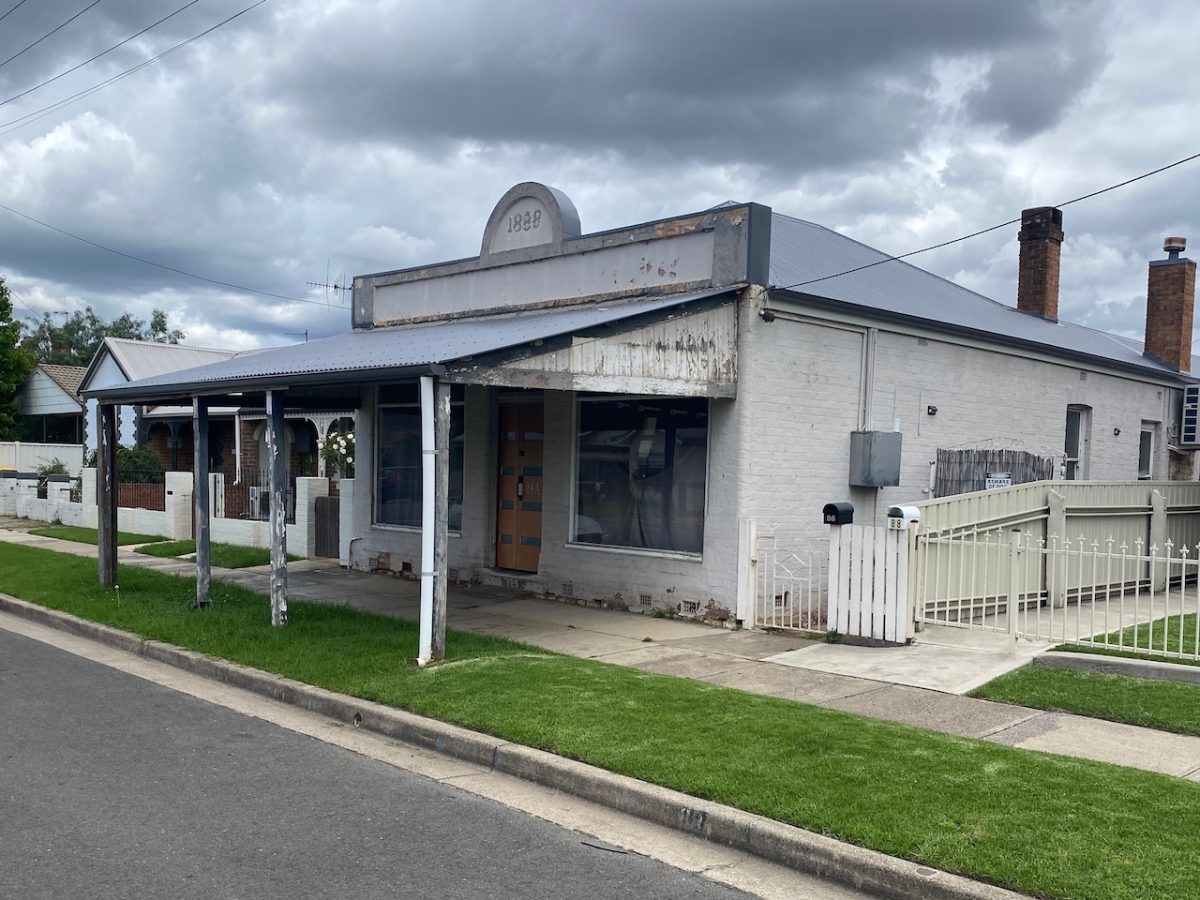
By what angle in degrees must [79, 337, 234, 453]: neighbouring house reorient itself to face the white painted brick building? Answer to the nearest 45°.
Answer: approximately 45° to its left

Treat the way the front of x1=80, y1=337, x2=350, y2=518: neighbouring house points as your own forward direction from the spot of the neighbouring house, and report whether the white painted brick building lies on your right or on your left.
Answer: on your left

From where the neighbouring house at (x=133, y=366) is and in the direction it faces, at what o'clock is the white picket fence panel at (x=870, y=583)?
The white picket fence panel is roughly at 10 o'clock from the neighbouring house.

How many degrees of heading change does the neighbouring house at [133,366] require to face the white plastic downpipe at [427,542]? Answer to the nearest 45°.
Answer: approximately 45° to its left

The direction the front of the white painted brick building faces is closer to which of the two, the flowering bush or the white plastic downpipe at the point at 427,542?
the white plastic downpipe

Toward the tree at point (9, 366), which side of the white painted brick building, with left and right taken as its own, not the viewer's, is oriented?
right

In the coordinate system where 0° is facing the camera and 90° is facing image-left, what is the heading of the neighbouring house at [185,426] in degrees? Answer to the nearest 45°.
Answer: approximately 45°

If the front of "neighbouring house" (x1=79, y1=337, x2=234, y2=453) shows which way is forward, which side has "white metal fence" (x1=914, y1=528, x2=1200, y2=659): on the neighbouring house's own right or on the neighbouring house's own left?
on the neighbouring house's own left

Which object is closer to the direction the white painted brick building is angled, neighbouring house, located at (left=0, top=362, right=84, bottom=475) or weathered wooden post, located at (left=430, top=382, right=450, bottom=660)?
the weathered wooden post

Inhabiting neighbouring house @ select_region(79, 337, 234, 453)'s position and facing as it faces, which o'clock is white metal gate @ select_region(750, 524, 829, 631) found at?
The white metal gate is roughly at 10 o'clock from the neighbouring house.

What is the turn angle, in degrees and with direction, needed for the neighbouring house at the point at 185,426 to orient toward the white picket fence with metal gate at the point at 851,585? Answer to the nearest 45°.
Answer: approximately 45° to its left

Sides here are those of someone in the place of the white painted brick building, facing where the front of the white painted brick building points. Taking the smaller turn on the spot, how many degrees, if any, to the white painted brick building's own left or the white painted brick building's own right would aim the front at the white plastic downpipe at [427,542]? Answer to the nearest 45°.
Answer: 0° — it already faces it
